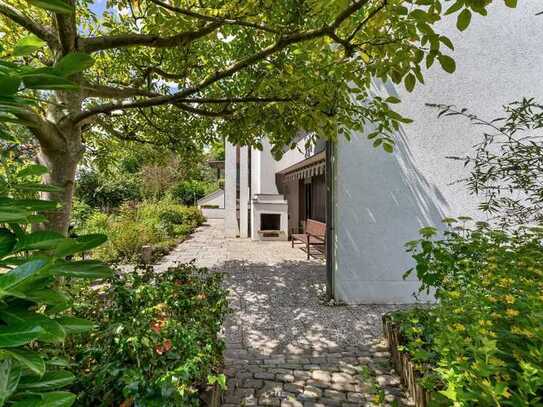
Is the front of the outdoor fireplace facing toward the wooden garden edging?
yes

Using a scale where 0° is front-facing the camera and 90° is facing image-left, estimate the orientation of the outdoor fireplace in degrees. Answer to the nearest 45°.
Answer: approximately 0°

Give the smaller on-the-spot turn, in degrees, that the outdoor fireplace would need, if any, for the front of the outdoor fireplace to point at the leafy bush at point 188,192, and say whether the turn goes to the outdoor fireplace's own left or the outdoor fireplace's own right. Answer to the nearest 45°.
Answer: approximately 135° to the outdoor fireplace's own right

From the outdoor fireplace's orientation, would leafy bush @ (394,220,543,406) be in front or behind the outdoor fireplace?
in front

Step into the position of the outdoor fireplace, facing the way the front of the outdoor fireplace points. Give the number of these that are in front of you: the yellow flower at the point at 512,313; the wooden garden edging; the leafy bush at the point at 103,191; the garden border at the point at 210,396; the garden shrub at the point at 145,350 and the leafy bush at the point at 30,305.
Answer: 5

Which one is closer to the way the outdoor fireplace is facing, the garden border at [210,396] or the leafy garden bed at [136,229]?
the garden border

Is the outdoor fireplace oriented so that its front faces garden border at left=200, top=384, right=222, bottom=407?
yes

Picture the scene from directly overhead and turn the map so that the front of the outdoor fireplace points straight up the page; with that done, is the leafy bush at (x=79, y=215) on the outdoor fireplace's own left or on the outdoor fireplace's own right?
on the outdoor fireplace's own right

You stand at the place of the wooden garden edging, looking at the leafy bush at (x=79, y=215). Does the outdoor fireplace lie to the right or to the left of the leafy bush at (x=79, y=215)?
right

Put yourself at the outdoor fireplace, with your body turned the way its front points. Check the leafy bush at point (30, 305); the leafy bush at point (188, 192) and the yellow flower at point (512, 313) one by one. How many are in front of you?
2

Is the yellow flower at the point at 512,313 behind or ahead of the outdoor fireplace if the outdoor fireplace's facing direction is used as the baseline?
ahead

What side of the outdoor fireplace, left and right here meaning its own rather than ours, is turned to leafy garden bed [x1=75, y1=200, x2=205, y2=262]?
right

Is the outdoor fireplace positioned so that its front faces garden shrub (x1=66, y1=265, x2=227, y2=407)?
yes

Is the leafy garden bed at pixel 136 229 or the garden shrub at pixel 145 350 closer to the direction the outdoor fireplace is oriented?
the garden shrub

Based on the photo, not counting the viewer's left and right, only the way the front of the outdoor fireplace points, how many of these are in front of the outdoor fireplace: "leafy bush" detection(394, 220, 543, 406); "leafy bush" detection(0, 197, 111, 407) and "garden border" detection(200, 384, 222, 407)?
3

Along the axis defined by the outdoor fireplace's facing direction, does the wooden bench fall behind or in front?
in front
